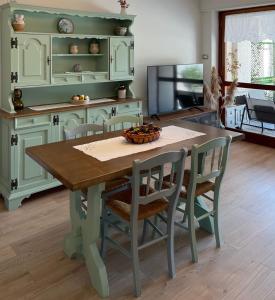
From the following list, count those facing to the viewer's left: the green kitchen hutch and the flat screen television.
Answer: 0

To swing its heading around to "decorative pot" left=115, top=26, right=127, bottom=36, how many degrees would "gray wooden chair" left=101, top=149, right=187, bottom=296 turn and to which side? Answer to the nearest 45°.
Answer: approximately 45° to its right

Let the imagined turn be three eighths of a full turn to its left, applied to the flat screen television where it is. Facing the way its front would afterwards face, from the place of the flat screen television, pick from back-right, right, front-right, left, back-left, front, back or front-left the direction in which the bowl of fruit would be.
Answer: back

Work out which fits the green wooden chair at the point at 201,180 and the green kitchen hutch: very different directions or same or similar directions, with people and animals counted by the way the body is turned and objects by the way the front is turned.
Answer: very different directions

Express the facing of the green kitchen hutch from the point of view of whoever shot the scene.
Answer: facing the viewer and to the right of the viewer

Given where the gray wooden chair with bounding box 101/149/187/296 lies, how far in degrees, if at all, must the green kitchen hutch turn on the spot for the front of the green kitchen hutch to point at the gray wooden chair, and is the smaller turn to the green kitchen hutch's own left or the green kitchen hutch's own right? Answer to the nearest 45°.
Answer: approximately 45° to the green kitchen hutch's own right

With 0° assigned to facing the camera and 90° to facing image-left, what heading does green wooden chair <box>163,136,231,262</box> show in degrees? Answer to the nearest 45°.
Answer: approximately 135°

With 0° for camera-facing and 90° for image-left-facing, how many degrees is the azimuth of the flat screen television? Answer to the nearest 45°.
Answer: approximately 315°

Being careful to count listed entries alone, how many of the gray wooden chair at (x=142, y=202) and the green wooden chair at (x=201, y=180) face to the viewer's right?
0

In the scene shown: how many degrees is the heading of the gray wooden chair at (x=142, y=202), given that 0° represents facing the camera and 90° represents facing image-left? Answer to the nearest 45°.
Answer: approximately 135°

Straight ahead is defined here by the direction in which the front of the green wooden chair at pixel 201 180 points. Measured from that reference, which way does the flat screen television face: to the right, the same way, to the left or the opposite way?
the opposite way

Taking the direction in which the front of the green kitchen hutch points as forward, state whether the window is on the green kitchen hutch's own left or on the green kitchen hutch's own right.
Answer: on the green kitchen hutch's own left

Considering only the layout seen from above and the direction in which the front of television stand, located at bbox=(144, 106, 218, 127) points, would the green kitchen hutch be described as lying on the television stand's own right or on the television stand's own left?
on the television stand's own right

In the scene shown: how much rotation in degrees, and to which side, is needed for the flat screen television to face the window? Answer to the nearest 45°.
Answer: approximately 90° to its left
